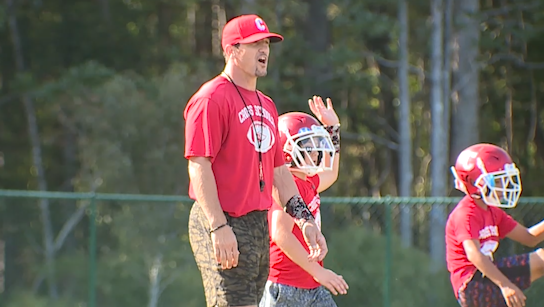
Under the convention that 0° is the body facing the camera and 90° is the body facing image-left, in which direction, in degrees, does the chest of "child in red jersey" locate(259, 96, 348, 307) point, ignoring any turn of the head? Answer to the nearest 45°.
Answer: approximately 315°

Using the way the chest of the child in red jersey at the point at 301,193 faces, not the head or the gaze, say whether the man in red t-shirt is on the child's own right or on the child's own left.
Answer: on the child's own right

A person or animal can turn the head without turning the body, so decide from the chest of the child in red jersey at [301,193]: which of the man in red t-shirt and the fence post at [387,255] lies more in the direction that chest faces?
the man in red t-shirt

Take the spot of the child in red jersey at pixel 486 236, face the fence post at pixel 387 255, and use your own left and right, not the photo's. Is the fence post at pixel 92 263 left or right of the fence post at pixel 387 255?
left

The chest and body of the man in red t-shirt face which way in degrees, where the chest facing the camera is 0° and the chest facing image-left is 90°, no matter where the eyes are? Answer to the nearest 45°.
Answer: approximately 315°

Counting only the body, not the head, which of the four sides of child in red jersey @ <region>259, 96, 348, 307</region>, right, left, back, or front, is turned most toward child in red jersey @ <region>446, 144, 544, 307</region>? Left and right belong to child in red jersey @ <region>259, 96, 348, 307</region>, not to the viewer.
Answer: left

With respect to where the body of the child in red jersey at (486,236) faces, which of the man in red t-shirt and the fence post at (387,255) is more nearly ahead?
the man in red t-shirt

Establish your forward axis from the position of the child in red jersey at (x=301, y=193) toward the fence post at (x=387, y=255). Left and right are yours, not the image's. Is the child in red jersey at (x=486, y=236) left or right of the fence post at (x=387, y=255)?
right
